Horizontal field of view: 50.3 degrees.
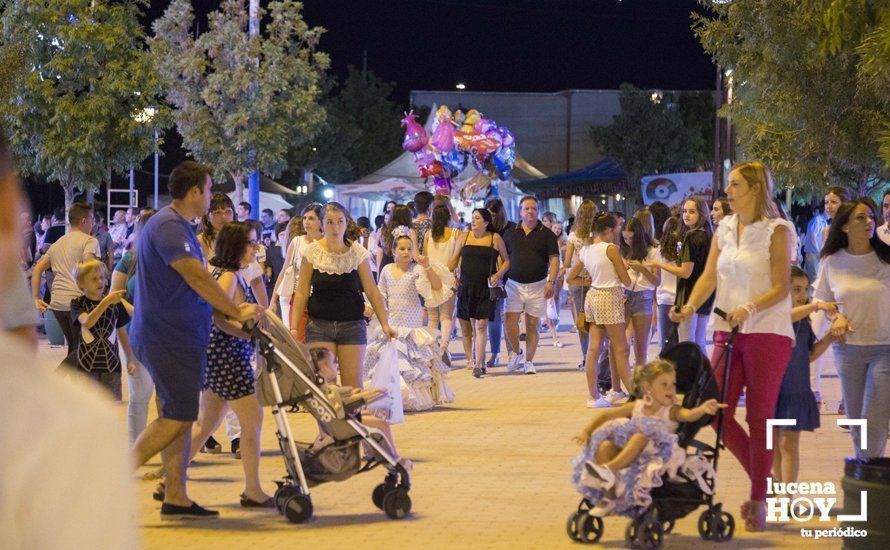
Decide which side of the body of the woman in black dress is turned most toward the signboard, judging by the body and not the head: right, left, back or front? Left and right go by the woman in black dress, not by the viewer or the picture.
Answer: back

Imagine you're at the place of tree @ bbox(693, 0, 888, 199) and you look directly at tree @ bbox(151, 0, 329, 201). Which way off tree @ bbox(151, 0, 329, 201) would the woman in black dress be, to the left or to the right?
left

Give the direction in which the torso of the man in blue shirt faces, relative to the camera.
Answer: to the viewer's right

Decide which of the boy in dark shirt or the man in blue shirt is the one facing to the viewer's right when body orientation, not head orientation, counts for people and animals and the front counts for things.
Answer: the man in blue shirt

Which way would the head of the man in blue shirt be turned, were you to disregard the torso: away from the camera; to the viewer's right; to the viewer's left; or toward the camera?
to the viewer's right

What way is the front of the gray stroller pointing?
to the viewer's right

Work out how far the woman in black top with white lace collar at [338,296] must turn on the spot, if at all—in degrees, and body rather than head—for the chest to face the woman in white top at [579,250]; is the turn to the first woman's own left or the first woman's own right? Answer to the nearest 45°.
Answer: approximately 135° to the first woman's own left

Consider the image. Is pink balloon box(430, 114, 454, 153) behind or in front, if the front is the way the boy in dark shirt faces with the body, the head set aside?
behind

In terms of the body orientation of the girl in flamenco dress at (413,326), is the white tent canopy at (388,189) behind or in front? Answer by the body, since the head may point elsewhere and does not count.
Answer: behind
